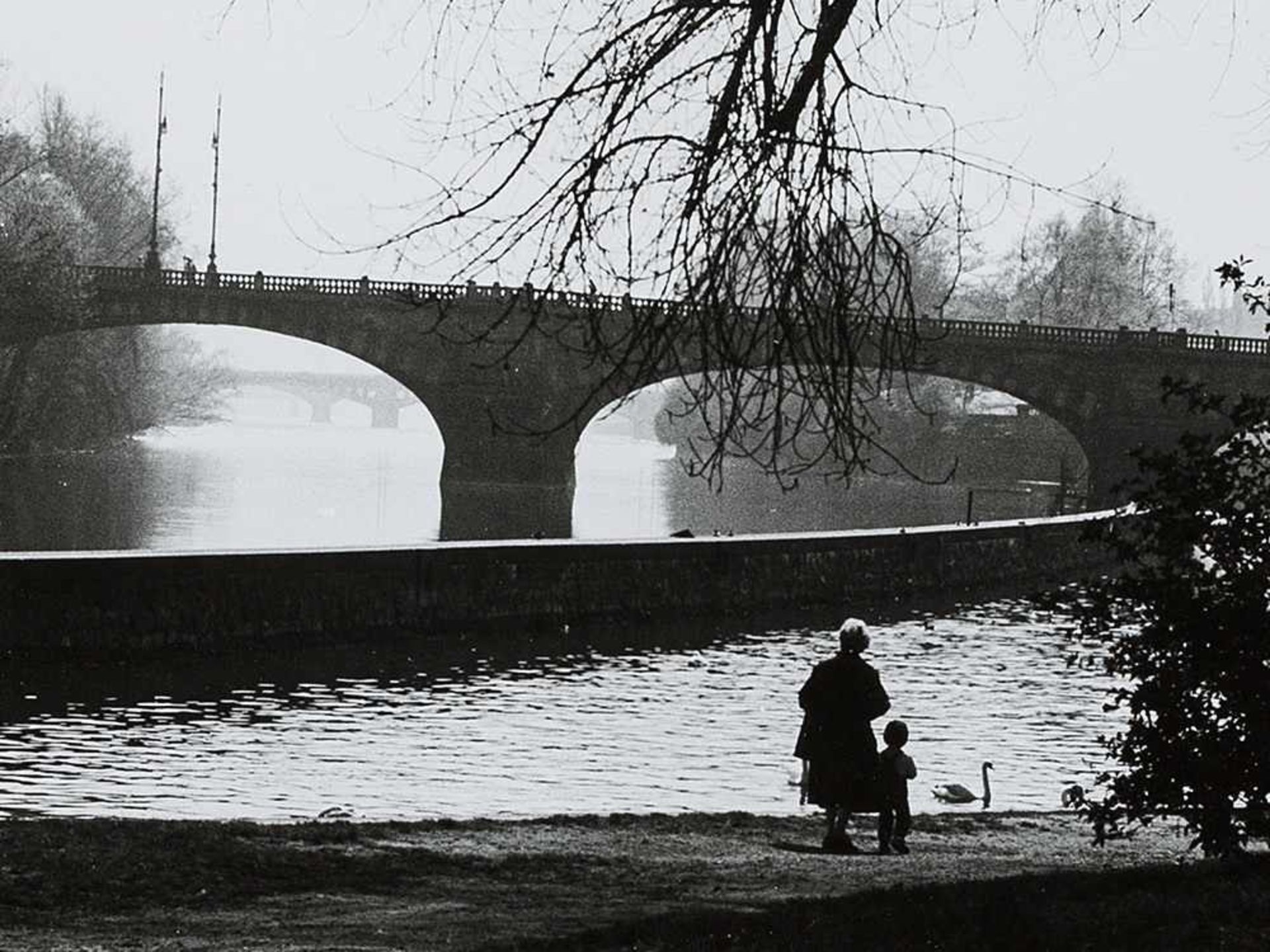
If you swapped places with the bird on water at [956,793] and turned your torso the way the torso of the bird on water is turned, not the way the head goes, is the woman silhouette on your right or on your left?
on your right

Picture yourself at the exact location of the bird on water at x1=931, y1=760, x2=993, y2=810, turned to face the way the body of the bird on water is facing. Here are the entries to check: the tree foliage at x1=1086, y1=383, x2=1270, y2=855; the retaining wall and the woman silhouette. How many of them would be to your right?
2

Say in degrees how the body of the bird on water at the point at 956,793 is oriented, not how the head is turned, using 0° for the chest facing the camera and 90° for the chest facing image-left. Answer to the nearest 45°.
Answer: approximately 270°

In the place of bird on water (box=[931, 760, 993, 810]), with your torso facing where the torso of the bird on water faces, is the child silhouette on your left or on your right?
on your right

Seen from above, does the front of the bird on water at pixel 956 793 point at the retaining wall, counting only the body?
no

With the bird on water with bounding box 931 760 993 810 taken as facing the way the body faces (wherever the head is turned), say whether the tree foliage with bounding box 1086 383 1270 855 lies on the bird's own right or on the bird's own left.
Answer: on the bird's own right
